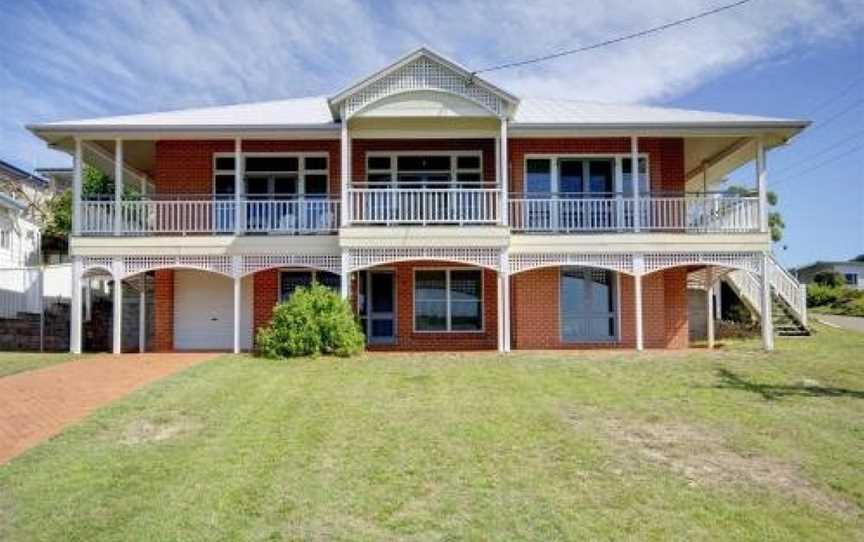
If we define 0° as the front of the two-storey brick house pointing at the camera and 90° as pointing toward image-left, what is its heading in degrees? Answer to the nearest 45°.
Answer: approximately 0°

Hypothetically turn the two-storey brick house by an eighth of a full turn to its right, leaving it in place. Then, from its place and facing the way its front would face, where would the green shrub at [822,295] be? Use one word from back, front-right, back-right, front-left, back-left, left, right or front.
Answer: back

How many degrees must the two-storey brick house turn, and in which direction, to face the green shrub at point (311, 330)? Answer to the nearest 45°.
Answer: approximately 45° to its right
